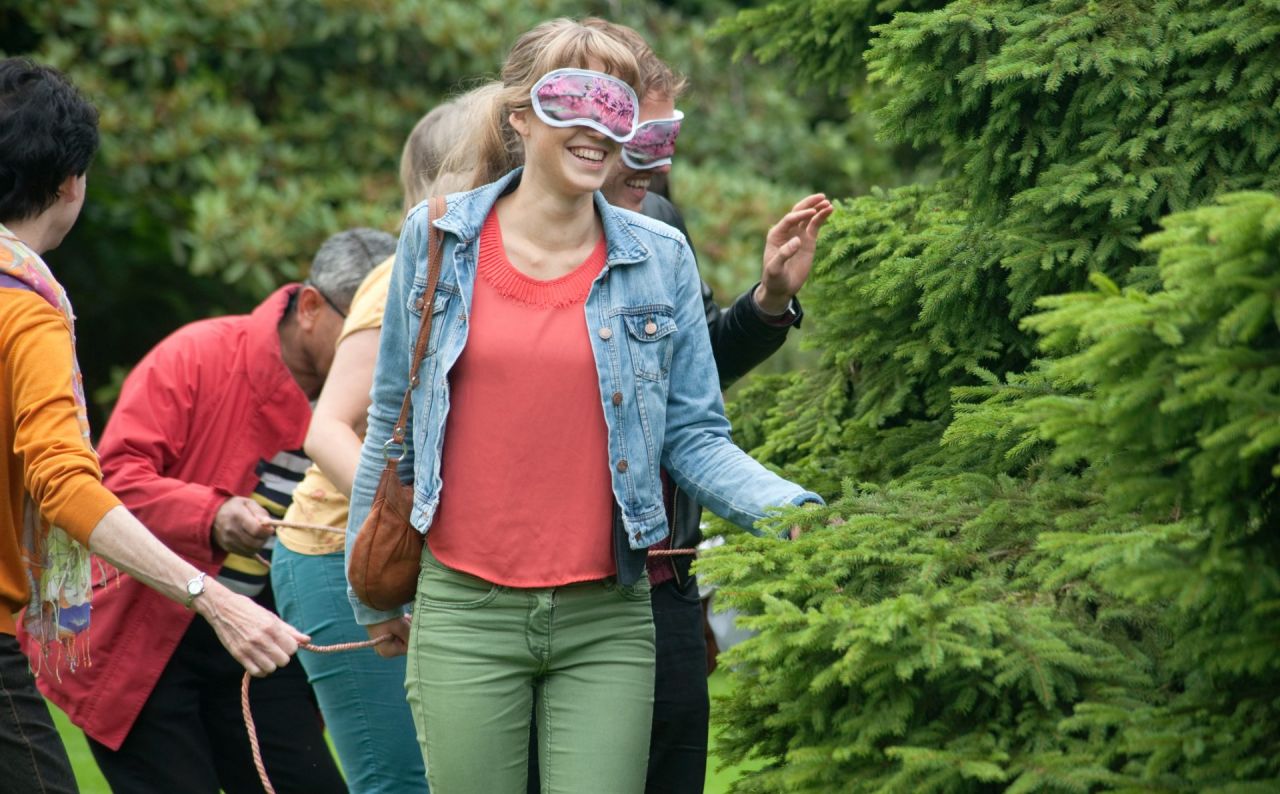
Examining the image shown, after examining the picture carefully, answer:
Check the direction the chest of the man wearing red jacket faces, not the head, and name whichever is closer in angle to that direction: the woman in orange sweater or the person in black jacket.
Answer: the person in black jacket

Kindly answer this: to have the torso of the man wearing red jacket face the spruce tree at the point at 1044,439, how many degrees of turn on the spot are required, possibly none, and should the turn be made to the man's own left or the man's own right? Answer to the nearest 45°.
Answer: approximately 45° to the man's own right

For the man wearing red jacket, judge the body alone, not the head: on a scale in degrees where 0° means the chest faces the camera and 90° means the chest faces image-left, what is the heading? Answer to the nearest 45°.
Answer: approximately 270°

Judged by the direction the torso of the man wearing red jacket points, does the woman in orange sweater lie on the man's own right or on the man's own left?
on the man's own right

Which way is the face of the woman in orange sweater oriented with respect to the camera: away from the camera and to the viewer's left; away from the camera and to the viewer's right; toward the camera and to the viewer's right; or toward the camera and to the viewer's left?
away from the camera and to the viewer's right
